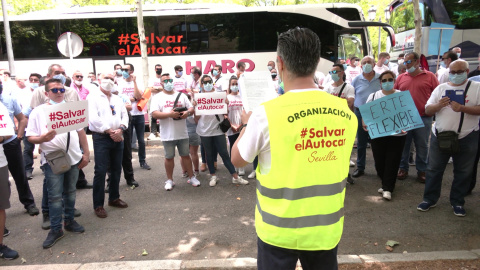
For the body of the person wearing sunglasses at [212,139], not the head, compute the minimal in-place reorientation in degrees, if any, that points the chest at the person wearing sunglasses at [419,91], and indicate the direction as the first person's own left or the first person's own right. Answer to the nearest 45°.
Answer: approximately 90° to the first person's own left

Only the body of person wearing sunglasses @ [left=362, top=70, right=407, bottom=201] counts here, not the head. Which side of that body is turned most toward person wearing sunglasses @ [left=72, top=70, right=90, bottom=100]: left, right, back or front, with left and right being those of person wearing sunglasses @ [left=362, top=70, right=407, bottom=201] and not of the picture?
right

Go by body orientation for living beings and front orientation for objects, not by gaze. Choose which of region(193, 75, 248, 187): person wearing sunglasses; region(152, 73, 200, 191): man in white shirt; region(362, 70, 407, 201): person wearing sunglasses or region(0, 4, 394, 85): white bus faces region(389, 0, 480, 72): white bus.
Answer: region(0, 4, 394, 85): white bus

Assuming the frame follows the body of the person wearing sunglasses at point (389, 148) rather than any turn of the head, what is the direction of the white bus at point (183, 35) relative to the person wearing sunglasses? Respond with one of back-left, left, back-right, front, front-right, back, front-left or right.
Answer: back-right

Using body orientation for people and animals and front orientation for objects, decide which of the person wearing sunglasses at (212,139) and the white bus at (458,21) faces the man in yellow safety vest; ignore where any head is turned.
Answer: the person wearing sunglasses

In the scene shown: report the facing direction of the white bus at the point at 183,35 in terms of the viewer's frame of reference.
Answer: facing to the right of the viewer

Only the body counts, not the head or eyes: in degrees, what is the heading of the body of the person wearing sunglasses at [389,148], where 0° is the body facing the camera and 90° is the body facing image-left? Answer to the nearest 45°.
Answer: approximately 0°

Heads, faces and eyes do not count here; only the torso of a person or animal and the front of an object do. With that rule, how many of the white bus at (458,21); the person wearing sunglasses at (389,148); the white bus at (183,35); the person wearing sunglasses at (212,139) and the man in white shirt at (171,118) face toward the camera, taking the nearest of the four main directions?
3

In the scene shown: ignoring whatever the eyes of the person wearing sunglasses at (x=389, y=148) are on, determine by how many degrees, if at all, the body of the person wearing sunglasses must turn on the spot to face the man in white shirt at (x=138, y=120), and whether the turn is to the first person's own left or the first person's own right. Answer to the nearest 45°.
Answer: approximately 90° to the first person's own right

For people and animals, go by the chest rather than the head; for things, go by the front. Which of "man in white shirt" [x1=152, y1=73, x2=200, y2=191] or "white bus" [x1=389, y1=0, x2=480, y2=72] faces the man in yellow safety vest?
the man in white shirt
